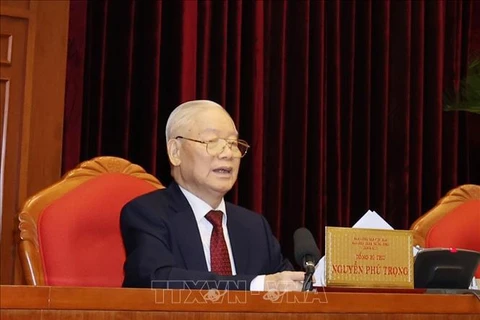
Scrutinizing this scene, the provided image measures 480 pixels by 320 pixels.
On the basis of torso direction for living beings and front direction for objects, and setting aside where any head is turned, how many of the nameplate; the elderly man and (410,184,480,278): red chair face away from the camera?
0

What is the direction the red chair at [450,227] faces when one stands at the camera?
facing the viewer and to the right of the viewer

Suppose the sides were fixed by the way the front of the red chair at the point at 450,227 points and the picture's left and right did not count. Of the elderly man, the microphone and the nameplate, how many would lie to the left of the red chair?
0

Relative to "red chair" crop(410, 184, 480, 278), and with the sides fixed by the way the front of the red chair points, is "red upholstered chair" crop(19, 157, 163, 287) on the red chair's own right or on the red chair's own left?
on the red chair's own right

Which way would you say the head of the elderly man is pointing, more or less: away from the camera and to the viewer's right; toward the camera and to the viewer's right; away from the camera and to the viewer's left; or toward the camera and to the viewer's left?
toward the camera and to the viewer's right

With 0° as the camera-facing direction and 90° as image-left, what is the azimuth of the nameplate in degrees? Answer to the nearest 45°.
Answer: approximately 0°

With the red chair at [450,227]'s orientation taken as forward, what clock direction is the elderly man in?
The elderly man is roughly at 3 o'clock from the red chair.

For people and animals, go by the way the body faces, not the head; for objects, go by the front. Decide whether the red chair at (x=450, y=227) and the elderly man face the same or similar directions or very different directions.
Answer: same or similar directions

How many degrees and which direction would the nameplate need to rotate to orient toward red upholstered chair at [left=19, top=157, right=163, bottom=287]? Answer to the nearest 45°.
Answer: approximately 90° to its right

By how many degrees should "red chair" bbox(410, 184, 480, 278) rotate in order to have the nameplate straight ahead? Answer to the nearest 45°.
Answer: approximately 45° to its right

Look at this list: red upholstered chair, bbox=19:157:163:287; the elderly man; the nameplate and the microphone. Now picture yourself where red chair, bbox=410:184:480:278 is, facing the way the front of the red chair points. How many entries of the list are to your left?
0

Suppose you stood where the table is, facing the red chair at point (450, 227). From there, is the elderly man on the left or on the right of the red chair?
left

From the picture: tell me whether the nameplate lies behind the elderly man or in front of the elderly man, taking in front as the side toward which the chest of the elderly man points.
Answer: in front

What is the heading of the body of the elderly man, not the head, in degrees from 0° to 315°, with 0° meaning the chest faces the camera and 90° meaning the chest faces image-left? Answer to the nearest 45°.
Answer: approximately 315°
